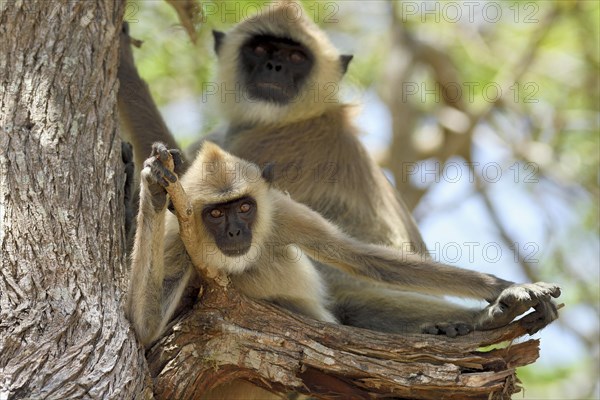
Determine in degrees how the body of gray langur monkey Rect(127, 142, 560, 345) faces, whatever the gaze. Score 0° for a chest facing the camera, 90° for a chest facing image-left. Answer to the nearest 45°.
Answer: approximately 0°

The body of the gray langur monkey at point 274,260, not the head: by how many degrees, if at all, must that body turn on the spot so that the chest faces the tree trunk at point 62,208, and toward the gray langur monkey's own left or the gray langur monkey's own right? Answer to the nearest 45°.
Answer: approximately 45° to the gray langur monkey's own right
